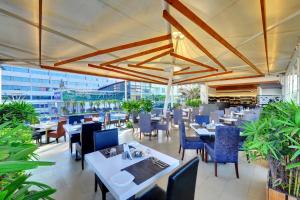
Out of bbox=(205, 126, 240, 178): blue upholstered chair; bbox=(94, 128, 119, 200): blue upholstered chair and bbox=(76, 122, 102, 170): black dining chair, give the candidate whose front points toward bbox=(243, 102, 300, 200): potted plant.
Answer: bbox=(94, 128, 119, 200): blue upholstered chair

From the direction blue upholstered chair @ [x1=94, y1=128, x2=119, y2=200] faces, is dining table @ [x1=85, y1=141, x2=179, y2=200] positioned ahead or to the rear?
ahead

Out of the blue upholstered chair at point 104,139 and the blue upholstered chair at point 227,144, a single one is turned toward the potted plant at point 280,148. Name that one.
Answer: the blue upholstered chair at point 104,139

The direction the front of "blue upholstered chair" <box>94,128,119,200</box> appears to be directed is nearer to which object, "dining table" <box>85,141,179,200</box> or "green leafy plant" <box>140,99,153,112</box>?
the dining table

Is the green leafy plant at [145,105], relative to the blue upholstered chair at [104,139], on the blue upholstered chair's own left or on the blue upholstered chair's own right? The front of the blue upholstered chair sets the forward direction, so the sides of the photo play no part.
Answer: on the blue upholstered chair's own left

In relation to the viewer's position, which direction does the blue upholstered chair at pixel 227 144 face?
facing away from the viewer and to the left of the viewer

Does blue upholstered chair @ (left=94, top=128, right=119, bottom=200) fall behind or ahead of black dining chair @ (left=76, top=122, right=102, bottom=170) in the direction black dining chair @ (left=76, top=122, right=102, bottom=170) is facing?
behind
